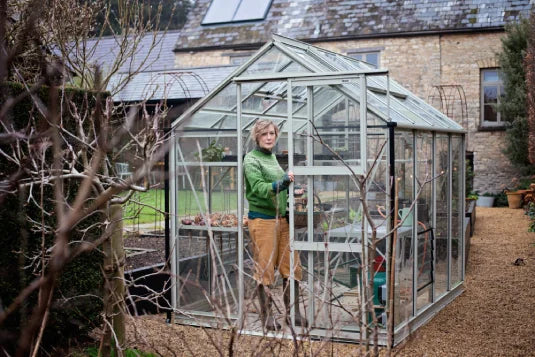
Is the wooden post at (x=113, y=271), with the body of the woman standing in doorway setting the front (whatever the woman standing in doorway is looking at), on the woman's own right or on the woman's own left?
on the woman's own right

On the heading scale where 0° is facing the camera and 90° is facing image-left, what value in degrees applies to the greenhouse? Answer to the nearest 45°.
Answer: approximately 45°

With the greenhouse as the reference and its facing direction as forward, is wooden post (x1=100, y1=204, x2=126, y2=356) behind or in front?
in front

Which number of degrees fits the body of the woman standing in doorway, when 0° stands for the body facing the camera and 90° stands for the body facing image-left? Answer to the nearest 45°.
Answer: approximately 315°

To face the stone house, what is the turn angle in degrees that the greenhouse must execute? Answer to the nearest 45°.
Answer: approximately 135° to its right

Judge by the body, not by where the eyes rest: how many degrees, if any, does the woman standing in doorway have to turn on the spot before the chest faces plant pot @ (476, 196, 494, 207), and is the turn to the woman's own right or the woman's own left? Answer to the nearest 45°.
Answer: approximately 90° to the woman's own left

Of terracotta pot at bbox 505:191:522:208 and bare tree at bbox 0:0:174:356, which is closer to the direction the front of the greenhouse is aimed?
the bare tree

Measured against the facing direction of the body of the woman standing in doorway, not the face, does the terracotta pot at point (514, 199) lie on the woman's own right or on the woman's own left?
on the woman's own left

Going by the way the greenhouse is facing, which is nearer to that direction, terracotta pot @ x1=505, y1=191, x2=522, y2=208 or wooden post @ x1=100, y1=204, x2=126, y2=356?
the wooden post
